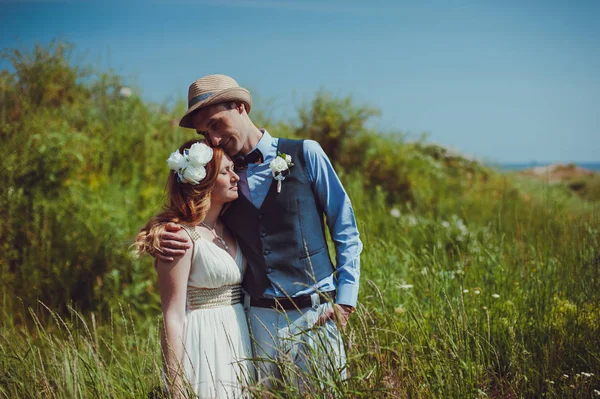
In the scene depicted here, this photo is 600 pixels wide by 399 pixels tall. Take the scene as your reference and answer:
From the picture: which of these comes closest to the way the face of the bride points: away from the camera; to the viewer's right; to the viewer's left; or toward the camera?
to the viewer's right

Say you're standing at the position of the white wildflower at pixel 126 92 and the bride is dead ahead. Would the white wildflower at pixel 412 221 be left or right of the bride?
left

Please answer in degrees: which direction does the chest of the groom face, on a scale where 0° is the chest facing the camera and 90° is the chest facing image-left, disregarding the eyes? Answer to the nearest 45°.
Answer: approximately 45°

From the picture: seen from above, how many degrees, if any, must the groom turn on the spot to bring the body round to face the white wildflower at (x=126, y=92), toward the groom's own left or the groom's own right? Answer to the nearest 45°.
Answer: approximately 135° to the groom's own right

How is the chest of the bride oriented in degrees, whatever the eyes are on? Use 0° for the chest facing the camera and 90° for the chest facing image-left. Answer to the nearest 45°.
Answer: approximately 315°

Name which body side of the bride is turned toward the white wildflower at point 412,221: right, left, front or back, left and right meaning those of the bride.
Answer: left
